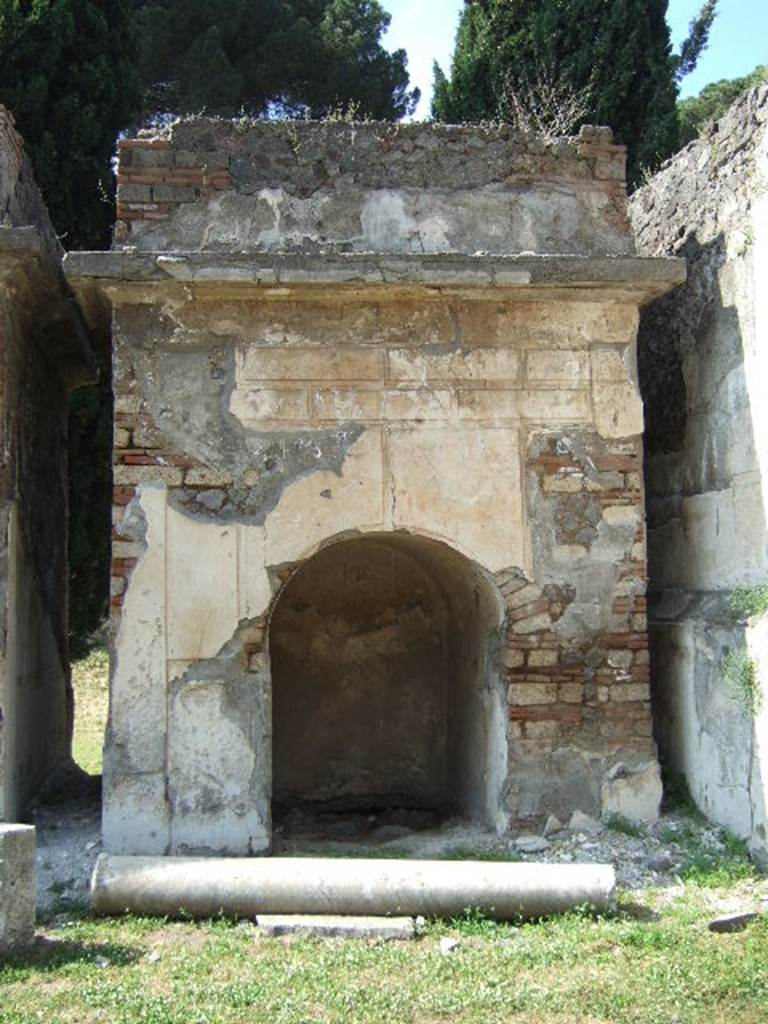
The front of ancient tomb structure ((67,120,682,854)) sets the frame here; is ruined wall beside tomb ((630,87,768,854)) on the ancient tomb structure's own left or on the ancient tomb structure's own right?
on the ancient tomb structure's own left

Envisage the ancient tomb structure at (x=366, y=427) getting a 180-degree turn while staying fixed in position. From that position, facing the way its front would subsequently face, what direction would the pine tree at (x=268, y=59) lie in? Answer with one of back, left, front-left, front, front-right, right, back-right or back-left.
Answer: front

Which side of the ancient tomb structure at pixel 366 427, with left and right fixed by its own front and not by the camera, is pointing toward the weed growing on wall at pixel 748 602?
left

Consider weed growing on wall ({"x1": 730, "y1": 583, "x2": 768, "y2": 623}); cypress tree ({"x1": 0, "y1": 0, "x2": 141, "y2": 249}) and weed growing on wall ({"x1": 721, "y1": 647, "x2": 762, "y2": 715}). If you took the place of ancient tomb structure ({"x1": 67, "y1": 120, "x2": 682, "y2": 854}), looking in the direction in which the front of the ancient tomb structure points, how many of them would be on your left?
2

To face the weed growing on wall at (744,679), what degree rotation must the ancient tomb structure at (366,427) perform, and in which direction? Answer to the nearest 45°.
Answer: approximately 90° to its left

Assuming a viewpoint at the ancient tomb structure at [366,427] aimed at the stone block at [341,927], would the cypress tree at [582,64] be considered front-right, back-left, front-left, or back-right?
back-left

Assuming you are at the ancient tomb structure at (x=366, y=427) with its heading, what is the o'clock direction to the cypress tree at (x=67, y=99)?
The cypress tree is roughly at 5 o'clock from the ancient tomb structure.

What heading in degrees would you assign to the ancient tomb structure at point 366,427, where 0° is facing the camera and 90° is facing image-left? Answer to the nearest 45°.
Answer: approximately 0°

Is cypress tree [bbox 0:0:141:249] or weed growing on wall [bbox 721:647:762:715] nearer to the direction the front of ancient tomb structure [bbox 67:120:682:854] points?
the weed growing on wall
